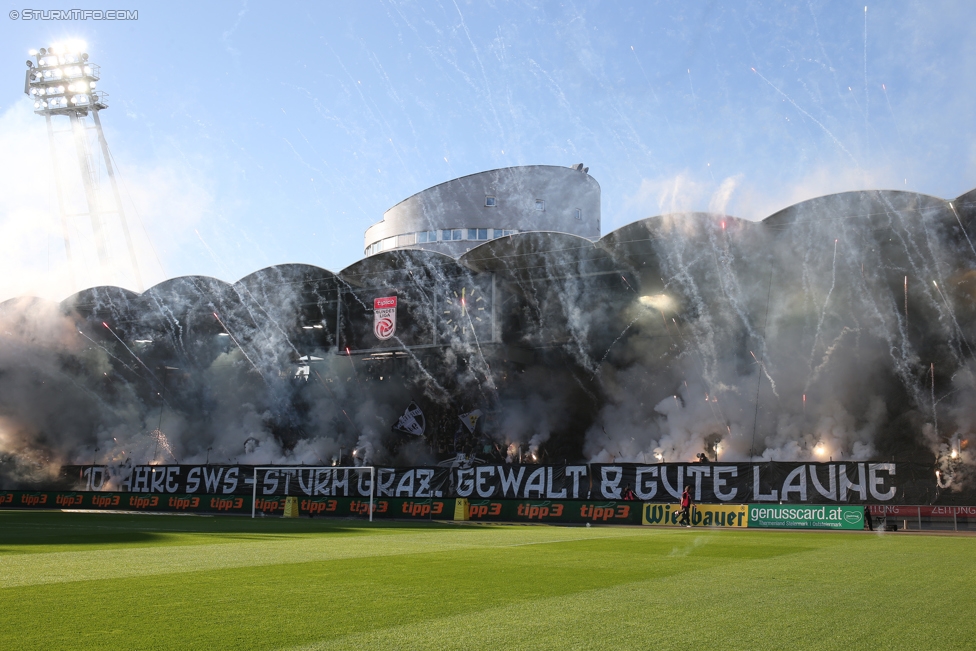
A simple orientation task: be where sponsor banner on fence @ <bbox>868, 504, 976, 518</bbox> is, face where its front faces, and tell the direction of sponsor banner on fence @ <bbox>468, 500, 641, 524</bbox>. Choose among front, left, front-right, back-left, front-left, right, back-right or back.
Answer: right

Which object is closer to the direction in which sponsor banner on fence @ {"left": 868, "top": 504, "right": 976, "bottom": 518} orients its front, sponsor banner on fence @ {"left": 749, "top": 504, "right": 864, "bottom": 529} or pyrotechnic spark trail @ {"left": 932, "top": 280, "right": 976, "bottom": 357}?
the sponsor banner on fence

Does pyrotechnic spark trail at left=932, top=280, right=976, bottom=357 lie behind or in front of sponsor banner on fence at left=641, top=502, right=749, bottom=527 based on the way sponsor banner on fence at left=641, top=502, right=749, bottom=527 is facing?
behind

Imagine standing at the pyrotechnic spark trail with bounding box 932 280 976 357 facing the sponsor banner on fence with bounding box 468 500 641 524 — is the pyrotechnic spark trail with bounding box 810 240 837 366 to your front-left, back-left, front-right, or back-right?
front-right

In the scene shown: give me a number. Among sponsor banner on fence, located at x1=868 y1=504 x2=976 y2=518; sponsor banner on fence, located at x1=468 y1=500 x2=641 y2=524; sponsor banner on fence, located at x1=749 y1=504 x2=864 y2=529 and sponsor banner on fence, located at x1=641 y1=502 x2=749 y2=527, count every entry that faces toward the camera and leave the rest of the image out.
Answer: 4

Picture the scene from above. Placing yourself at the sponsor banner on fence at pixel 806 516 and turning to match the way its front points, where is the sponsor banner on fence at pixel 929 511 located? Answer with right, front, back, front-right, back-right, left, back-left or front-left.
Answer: left

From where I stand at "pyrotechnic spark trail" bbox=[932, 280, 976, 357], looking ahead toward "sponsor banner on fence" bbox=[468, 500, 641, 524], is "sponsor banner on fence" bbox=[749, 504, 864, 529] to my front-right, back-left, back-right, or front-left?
front-left

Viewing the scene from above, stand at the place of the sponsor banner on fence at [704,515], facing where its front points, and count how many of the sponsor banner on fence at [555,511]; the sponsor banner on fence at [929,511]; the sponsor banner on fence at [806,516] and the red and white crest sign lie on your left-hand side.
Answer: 2

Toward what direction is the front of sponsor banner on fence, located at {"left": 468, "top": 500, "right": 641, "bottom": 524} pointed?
toward the camera

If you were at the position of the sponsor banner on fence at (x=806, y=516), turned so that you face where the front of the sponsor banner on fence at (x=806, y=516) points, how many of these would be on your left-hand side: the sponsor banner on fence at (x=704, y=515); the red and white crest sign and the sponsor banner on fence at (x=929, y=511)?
1

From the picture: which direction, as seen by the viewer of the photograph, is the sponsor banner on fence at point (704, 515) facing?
facing the viewer

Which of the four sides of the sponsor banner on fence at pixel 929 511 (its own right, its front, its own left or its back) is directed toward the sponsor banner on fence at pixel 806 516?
right

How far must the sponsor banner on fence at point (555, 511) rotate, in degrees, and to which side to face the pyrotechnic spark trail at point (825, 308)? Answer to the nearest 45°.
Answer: approximately 135° to its left

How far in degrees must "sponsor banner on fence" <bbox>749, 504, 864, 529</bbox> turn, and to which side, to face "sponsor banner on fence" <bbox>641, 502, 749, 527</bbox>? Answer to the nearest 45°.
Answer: approximately 90° to its right

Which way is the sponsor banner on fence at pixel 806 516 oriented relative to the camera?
toward the camera
